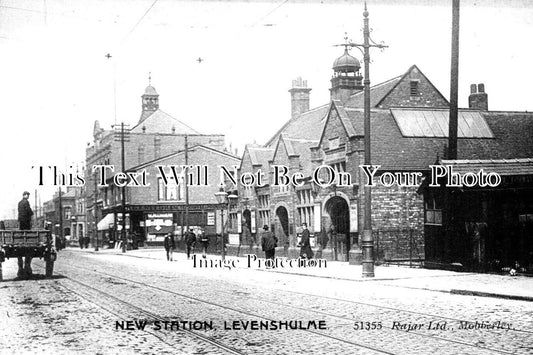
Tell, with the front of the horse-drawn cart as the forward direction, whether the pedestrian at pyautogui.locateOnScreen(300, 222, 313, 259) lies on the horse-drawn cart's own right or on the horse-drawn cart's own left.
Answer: on the horse-drawn cart's own right

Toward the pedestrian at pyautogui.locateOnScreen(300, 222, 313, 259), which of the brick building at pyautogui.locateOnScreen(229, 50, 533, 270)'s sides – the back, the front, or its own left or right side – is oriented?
front

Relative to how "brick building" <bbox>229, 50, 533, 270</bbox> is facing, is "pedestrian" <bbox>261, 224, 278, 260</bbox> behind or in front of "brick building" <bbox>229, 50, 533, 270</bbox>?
in front

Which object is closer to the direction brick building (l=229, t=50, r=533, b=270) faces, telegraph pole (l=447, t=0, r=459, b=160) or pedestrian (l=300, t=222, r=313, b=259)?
the pedestrian

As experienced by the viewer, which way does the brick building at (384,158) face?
facing the viewer and to the left of the viewer

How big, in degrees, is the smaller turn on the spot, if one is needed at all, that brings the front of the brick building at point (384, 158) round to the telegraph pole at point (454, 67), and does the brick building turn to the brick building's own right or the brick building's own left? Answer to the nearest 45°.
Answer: approximately 45° to the brick building's own left
